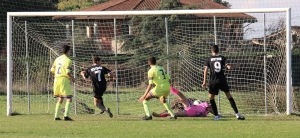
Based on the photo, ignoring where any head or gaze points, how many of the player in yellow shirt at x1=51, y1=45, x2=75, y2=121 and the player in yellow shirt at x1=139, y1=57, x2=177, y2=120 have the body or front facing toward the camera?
0

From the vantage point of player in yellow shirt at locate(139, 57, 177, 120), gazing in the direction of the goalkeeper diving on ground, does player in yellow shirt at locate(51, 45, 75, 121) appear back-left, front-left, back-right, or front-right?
back-left

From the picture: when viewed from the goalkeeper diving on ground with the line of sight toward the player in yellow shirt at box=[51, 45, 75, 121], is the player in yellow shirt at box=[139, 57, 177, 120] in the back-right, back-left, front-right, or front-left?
front-left

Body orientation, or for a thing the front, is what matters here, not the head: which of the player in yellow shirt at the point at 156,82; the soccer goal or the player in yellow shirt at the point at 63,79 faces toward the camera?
the soccer goal

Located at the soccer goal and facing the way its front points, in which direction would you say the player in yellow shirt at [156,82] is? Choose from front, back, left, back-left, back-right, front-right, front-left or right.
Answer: front

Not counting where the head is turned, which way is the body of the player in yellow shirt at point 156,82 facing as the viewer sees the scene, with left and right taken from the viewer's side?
facing away from the viewer and to the left of the viewer

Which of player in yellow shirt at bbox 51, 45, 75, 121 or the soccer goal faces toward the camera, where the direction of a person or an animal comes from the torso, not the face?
the soccer goal

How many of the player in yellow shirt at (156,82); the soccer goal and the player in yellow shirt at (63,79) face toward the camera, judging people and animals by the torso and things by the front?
1

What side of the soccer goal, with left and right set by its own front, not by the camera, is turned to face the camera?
front

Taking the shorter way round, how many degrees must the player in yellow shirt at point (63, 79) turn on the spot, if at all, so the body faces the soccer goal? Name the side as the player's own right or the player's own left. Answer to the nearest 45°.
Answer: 0° — they already face it

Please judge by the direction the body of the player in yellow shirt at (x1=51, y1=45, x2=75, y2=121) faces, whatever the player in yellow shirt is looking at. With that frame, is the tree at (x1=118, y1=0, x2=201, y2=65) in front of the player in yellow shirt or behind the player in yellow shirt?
in front

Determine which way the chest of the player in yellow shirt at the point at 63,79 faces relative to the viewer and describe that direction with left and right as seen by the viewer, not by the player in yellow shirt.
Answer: facing away from the viewer and to the right of the viewer

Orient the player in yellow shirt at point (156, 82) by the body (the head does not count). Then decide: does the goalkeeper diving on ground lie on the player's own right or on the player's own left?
on the player's own right
